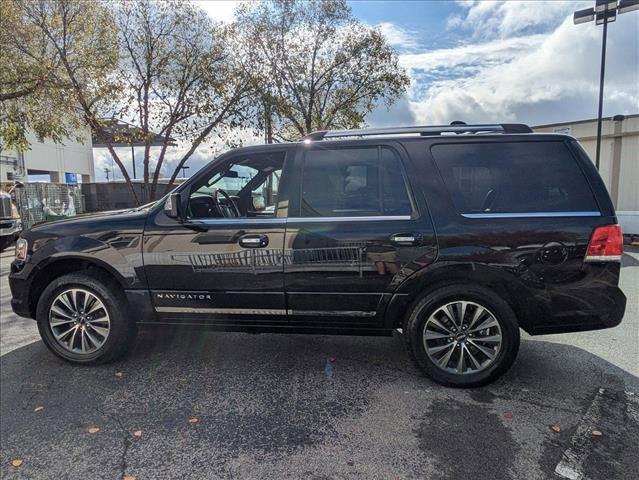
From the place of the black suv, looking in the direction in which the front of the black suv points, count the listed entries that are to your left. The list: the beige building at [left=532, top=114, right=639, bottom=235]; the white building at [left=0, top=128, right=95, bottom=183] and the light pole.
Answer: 0

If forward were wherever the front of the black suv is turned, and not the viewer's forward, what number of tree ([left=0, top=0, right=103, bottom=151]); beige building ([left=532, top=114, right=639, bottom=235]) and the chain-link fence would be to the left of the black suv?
0

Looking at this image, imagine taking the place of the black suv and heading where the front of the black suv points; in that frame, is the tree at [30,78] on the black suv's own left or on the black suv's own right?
on the black suv's own right

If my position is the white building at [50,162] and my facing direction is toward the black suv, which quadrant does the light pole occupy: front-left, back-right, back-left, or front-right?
front-left

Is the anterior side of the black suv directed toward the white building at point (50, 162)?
no

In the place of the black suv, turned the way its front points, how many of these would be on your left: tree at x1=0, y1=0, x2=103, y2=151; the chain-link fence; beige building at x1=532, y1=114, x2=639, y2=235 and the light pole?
0

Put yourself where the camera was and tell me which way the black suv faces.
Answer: facing to the left of the viewer

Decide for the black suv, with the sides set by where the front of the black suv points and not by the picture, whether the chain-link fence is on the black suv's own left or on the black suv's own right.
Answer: on the black suv's own right

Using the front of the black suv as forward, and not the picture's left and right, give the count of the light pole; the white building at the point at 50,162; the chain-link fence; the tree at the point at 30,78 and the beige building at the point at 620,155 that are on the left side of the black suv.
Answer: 0

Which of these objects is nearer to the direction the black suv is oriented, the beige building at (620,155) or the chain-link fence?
the chain-link fence

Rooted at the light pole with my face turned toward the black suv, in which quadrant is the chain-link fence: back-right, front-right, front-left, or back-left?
front-right

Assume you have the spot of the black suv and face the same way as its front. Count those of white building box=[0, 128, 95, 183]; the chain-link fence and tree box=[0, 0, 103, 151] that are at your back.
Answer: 0

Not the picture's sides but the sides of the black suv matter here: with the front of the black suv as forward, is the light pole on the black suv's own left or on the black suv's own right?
on the black suv's own right

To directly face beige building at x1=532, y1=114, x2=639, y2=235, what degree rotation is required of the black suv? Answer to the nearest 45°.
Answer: approximately 135° to its right

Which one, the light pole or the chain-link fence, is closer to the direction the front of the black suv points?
the chain-link fence
